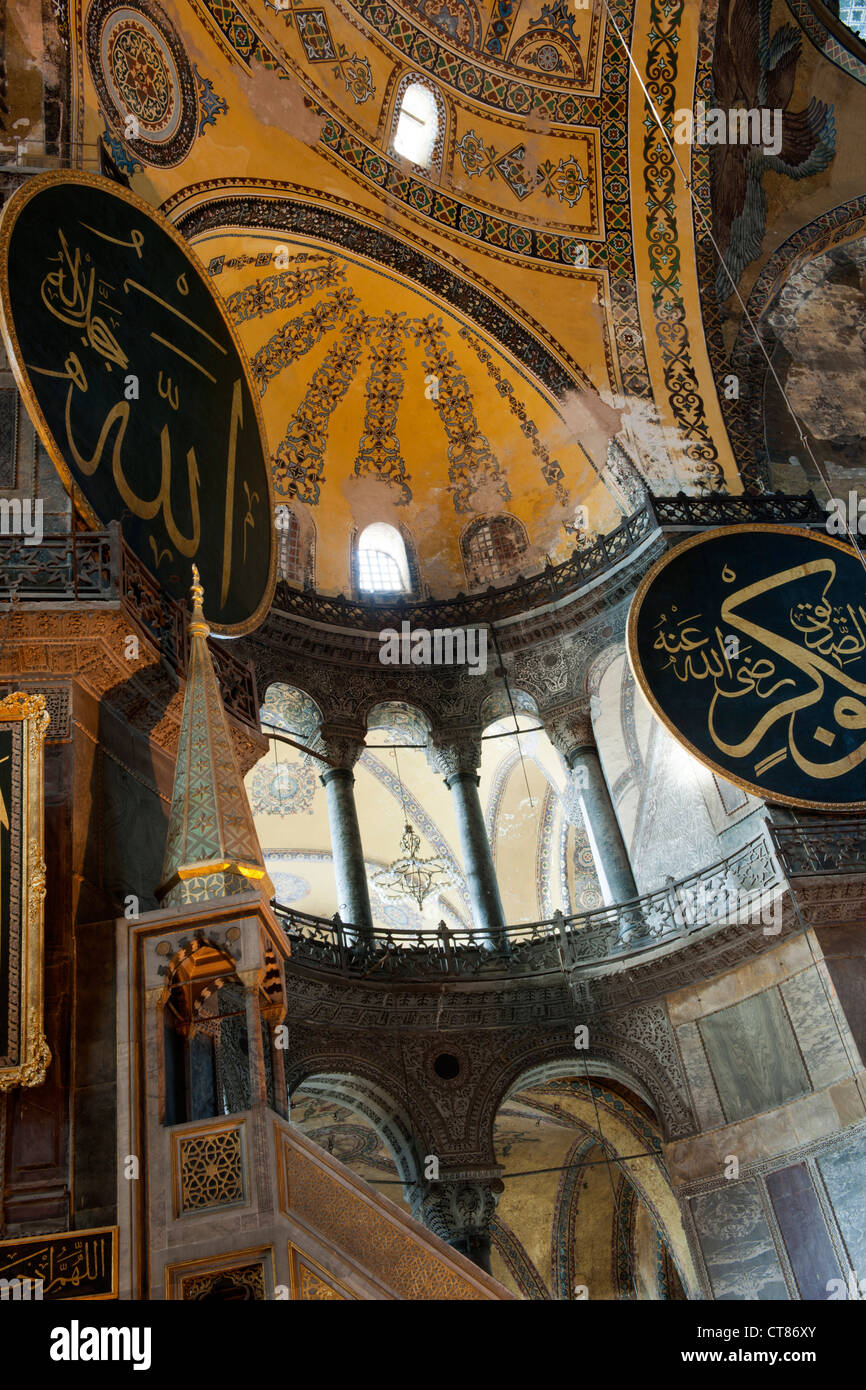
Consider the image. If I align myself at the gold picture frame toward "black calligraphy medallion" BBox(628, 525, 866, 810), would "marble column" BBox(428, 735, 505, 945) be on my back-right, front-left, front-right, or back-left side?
front-left

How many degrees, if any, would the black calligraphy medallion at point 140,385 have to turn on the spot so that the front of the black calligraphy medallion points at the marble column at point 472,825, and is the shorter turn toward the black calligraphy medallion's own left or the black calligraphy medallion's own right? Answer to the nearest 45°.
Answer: approximately 90° to the black calligraphy medallion's own left

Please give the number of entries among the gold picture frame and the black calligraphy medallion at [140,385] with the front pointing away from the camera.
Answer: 0

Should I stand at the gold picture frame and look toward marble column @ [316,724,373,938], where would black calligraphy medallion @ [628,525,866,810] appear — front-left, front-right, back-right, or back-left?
front-right

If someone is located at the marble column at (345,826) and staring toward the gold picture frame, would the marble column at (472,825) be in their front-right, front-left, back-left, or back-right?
back-left

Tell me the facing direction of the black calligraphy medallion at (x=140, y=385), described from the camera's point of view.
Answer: facing the viewer and to the right of the viewer

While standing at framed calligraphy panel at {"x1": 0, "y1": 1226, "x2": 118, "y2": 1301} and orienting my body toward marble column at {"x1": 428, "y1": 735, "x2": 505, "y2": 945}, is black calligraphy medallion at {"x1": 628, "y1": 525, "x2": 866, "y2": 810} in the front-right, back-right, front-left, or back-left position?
front-right
